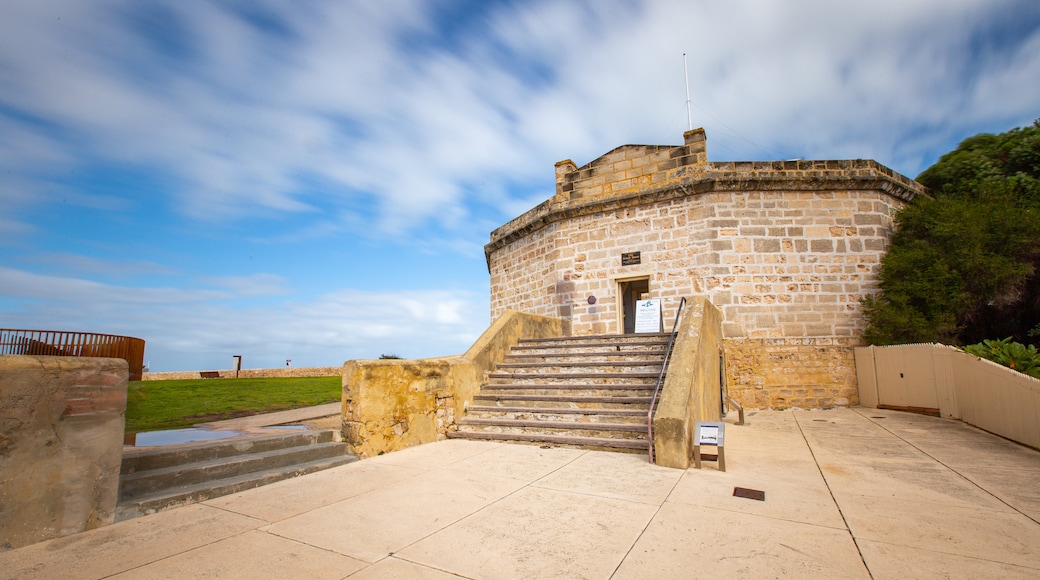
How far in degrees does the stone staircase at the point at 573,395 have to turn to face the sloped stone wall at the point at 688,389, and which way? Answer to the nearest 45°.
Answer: approximately 90° to its left

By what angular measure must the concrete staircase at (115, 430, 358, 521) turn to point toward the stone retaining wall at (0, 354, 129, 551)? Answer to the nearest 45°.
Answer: approximately 90° to its right

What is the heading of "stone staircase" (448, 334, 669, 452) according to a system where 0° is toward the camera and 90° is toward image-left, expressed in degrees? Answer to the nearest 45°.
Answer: approximately 45°

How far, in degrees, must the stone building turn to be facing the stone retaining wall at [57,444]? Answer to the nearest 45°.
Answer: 0° — it already faces it

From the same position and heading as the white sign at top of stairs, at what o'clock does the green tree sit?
The green tree is roughly at 9 o'clock from the white sign at top of stairs.

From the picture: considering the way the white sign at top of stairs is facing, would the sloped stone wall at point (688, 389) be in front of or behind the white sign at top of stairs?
in front

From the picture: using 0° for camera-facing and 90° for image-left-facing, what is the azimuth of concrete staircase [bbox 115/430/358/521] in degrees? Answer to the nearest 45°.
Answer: approximately 315°
